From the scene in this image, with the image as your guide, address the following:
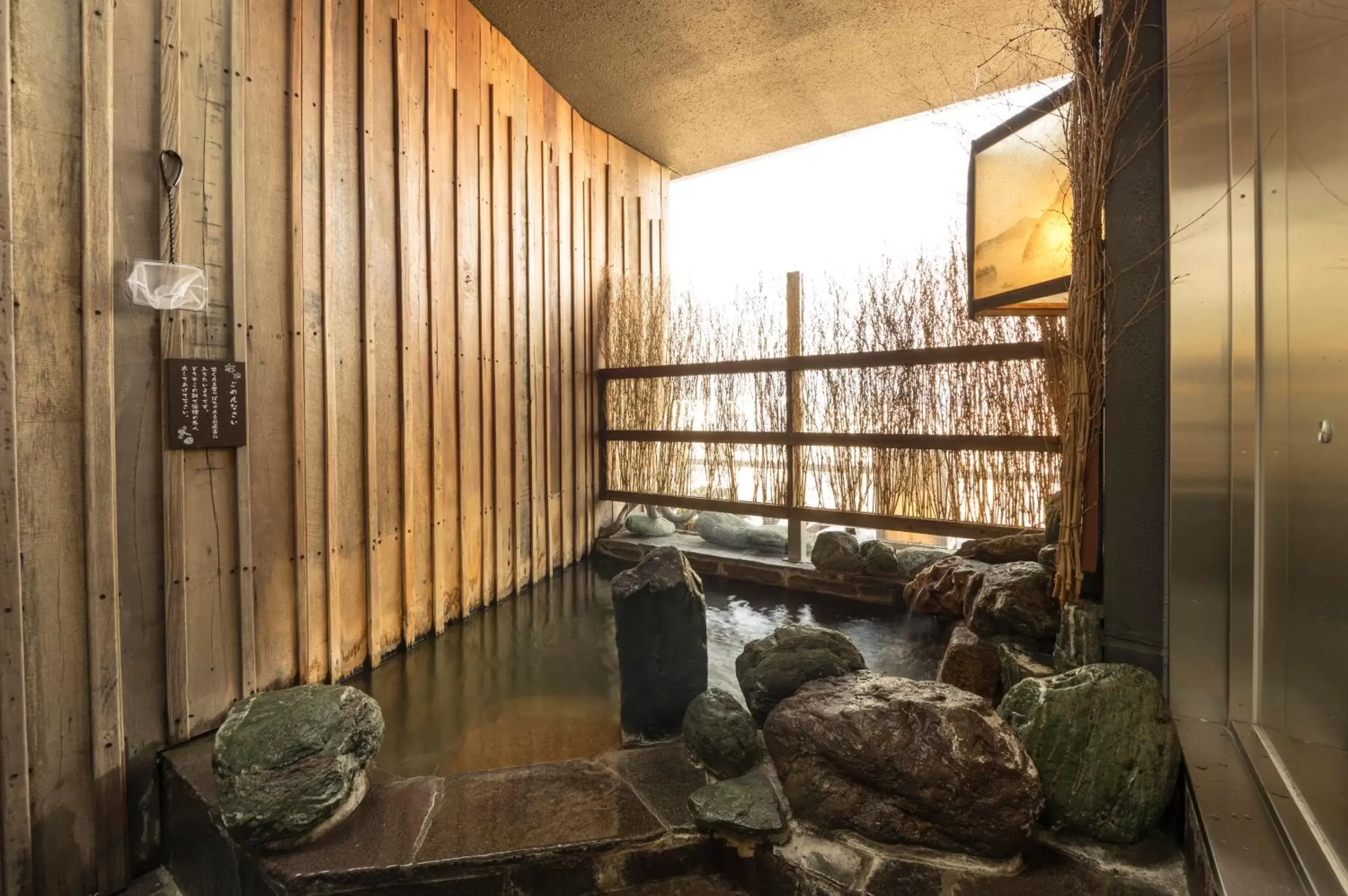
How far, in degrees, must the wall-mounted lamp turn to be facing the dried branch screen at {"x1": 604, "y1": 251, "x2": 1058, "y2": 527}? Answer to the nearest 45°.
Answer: approximately 90° to its right

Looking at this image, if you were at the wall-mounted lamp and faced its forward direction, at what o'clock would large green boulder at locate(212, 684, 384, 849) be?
The large green boulder is roughly at 12 o'clock from the wall-mounted lamp.

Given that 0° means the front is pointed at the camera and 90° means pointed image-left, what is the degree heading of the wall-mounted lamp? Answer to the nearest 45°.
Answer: approximately 45°

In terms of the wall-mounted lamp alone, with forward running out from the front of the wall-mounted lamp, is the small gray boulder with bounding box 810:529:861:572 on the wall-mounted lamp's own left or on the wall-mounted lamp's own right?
on the wall-mounted lamp's own right
